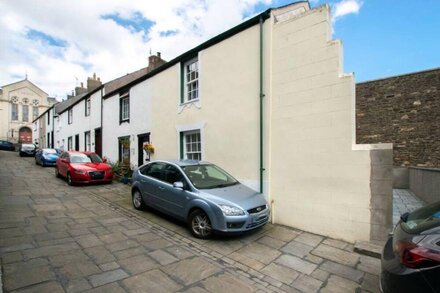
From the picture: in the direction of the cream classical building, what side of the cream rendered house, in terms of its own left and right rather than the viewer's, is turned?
right

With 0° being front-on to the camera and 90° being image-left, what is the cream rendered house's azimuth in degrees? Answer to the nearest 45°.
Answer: approximately 45°

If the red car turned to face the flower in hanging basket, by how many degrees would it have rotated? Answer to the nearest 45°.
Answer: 0° — it already faces it

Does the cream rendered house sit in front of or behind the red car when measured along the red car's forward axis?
in front

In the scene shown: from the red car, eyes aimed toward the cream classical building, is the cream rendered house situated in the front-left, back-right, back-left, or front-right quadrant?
back-right

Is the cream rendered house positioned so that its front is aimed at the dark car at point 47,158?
no

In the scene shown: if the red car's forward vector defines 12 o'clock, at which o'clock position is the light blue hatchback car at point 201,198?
The light blue hatchback car is roughly at 1 o'clock from the red car.

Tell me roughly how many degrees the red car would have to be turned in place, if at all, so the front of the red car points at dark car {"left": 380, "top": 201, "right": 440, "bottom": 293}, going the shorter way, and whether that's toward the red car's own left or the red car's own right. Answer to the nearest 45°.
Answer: approximately 45° to the red car's own right

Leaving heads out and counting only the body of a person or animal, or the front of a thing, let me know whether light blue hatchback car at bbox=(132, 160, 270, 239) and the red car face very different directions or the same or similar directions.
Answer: same or similar directions

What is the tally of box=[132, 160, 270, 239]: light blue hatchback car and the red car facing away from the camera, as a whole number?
0

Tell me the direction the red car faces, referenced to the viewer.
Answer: facing the viewer and to the right of the viewer

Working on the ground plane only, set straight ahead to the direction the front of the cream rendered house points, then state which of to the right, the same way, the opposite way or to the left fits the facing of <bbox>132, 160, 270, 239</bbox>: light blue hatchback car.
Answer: to the left

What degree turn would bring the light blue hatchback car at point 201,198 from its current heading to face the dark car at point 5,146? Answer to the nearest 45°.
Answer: approximately 180°

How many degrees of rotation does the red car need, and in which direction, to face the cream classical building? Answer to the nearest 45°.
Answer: approximately 135° to its left

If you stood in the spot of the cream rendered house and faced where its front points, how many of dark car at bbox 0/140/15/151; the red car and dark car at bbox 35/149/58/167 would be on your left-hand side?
0

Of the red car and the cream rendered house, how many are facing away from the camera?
0

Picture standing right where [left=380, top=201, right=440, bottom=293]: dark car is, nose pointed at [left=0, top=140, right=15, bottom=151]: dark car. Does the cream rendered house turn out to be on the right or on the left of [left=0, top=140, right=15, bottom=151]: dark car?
right

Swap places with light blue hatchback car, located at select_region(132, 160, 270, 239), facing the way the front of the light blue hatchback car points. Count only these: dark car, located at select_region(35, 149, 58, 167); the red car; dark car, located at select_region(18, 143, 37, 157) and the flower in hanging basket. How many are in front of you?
0

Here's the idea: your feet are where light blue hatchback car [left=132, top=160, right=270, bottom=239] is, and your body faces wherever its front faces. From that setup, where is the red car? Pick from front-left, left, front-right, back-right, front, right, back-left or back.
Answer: back
